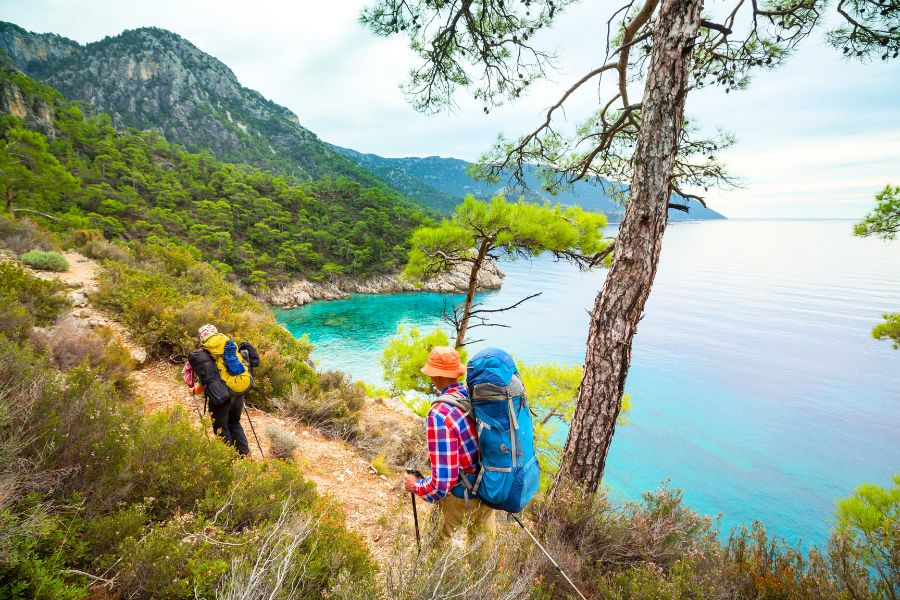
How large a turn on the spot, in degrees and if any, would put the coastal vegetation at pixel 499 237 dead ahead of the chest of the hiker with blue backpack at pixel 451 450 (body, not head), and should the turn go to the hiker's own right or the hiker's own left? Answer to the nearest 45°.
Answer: approximately 90° to the hiker's own right

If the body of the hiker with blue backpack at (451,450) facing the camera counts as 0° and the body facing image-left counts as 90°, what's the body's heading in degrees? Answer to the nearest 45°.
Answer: approximately 90°

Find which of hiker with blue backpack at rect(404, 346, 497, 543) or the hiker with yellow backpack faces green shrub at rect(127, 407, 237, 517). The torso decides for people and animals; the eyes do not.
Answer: the hiker with blue backpack

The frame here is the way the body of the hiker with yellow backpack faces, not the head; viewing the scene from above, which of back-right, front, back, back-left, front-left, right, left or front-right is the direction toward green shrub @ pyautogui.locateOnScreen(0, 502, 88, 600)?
back-left

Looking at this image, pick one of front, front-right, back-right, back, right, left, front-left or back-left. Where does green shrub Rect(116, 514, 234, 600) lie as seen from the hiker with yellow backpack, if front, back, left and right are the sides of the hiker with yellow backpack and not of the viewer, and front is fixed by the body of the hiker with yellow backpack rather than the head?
back-left

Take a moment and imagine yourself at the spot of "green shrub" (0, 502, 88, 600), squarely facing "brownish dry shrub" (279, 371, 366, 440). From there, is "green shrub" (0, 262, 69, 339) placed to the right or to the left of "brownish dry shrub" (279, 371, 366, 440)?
left

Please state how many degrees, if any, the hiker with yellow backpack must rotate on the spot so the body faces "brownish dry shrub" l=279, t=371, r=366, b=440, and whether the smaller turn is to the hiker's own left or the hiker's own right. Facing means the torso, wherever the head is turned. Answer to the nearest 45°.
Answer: approximately 90° to the hiker's own right

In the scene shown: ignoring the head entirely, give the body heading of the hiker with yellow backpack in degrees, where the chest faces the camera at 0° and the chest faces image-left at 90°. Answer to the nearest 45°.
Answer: approximately 135°
